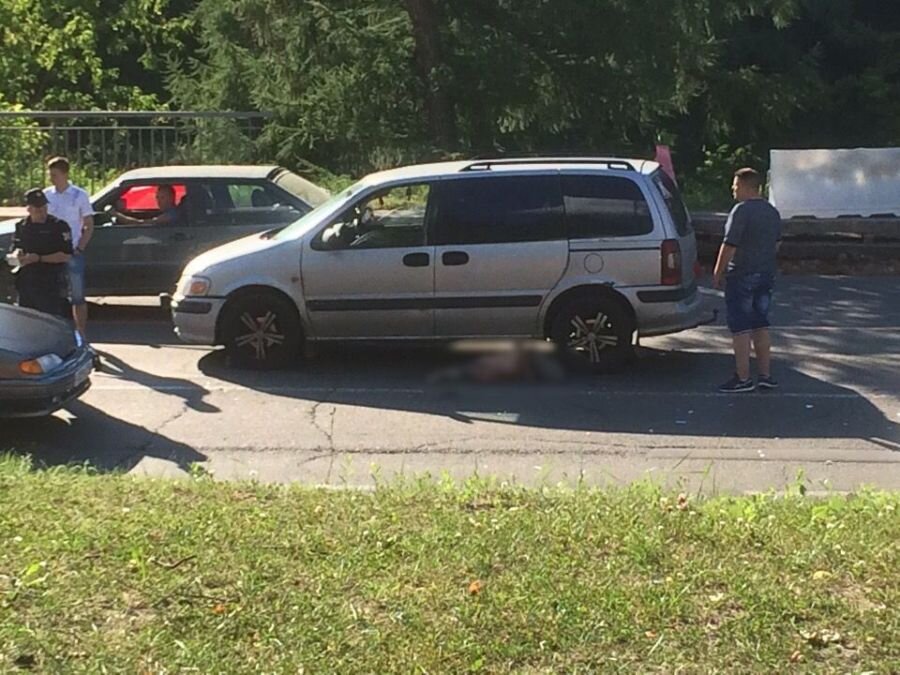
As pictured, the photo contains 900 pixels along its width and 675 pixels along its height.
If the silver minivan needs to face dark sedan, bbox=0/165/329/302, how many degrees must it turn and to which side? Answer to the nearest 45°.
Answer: approximately 45° to its right

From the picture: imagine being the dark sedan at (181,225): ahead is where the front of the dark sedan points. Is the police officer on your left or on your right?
on your left

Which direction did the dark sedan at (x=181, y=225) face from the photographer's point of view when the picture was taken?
facing to the left of the viewer

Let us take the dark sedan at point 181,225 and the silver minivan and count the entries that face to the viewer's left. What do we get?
2

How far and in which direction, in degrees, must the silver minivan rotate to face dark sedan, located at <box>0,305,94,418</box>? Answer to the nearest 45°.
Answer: approximately 45° to its left

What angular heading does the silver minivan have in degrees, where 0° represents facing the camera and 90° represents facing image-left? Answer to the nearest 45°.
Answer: approximately 90°

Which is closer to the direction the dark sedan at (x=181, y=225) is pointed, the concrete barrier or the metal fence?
the metal fence

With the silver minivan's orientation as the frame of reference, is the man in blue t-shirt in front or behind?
behind

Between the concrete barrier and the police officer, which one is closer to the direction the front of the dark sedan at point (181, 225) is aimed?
the police officer

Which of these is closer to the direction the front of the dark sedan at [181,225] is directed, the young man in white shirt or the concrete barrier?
the young man in white shirt
